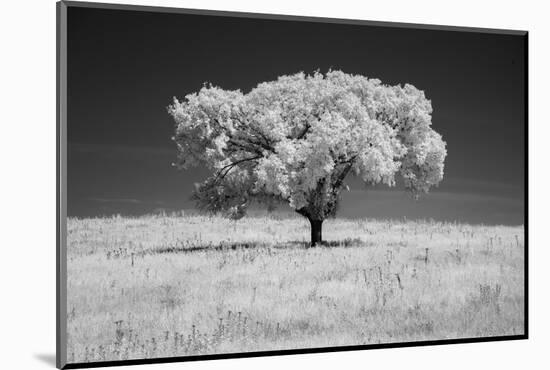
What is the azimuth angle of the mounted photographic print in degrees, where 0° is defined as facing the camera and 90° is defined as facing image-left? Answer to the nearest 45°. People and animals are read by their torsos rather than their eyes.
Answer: approximately 315°
